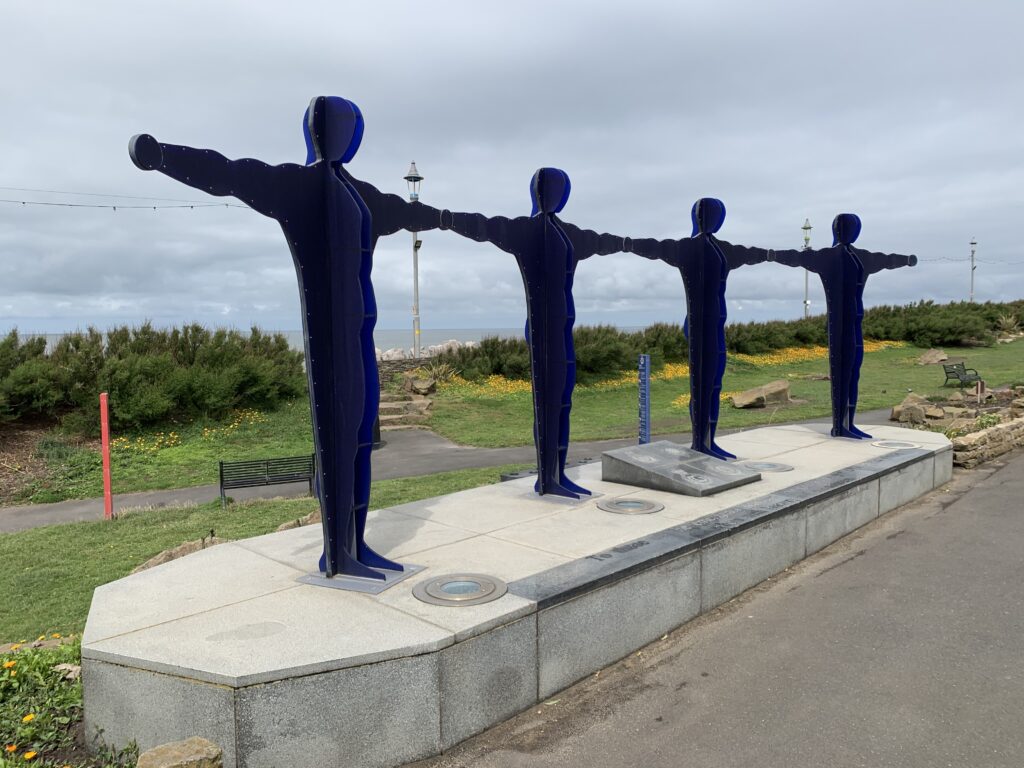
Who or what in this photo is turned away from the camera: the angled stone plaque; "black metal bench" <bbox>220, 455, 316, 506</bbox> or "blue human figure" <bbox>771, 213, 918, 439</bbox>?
the black metal bench

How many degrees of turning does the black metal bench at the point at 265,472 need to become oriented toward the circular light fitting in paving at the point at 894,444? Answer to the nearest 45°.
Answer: approximately 135° to its right

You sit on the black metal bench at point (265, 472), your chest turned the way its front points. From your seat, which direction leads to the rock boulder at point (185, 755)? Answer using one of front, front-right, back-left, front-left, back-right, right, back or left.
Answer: back

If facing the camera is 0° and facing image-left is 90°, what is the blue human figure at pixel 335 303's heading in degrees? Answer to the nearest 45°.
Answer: approximately 315°

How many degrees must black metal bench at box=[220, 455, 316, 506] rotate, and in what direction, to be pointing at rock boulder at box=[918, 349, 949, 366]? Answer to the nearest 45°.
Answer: approximately 45° to its right

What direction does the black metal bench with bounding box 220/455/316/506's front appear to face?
away from the camera

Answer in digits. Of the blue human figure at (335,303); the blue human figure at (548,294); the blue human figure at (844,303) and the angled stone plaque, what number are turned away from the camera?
0

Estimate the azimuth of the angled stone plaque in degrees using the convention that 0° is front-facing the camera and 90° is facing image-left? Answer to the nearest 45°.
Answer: approximately 315°

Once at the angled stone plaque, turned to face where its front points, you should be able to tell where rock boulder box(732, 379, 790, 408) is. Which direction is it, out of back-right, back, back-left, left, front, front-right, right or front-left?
back-left

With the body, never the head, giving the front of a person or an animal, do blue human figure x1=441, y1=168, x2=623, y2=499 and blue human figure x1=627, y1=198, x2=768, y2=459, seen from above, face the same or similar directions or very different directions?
same or similar directions

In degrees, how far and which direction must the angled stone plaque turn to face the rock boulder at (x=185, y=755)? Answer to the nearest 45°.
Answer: approximately 45° to its right

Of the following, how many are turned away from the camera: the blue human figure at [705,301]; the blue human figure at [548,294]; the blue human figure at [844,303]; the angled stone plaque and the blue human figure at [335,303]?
0

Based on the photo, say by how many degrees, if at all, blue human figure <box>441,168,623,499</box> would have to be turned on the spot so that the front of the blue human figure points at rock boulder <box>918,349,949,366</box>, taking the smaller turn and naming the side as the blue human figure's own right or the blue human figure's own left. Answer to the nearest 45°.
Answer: approximately 90° to the blue human figure's own left
